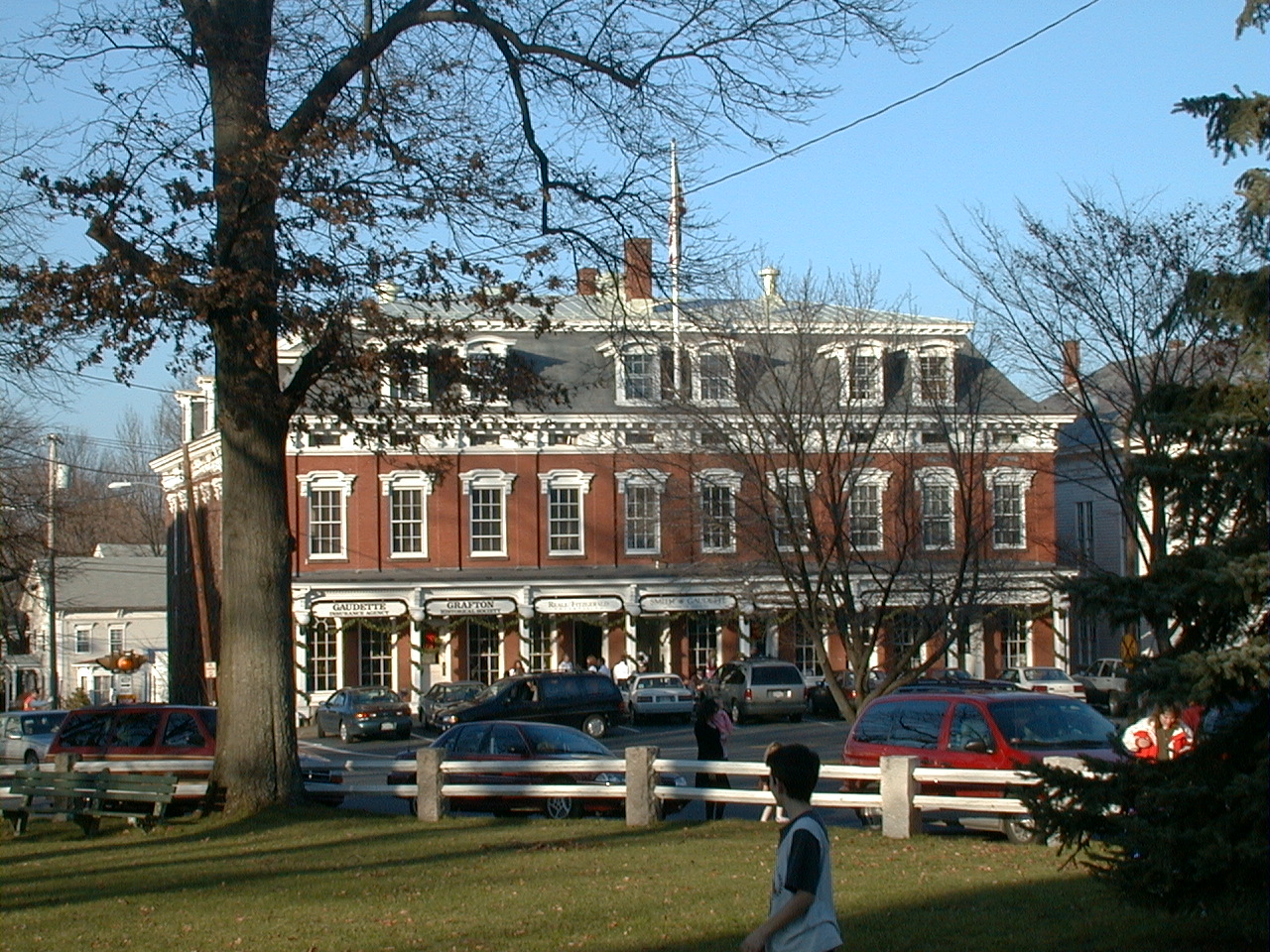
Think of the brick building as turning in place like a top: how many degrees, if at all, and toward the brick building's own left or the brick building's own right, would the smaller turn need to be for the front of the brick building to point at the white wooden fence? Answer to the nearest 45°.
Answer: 0° — it already faces it

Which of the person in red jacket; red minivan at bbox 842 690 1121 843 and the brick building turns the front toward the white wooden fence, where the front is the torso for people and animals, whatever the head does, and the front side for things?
the brick building

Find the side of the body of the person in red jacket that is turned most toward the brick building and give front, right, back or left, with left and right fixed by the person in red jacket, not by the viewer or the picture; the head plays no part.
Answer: back

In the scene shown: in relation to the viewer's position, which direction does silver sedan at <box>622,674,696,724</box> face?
facing away from the viewer
